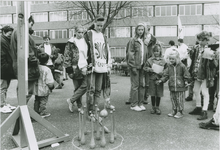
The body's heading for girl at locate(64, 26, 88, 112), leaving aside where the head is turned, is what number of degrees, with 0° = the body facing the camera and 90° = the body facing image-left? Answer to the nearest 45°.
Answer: approximately 315°

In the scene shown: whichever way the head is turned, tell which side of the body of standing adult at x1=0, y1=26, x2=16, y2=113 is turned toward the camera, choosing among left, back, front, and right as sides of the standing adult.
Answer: right

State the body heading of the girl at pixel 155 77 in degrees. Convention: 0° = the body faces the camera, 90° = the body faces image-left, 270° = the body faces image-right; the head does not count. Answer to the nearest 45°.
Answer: approximately 0°

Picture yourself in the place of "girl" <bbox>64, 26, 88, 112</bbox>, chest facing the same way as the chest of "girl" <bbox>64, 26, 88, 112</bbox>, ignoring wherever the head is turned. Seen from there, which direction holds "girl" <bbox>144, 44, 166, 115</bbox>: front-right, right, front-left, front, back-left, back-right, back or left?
front-left

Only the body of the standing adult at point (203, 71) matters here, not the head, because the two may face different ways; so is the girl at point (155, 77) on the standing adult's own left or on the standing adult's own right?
on the standing adult's own right

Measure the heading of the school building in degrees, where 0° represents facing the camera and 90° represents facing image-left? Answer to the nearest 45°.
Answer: approximately 0°
